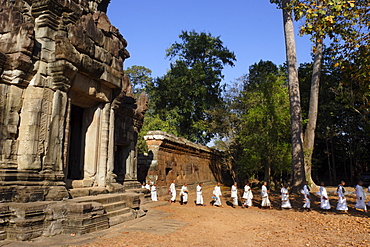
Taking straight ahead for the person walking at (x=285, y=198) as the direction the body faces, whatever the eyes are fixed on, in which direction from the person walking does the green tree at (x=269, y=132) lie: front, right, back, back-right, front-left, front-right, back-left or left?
right

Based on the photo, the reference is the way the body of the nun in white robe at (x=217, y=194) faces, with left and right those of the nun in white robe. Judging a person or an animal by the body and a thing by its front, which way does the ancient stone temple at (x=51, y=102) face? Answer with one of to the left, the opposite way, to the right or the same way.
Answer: the opposite way

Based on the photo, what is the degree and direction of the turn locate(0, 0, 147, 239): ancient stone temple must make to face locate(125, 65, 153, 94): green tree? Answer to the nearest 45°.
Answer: approximately 135° to its left

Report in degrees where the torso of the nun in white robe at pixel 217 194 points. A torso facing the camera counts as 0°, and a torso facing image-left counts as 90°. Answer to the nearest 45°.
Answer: approximately 90°

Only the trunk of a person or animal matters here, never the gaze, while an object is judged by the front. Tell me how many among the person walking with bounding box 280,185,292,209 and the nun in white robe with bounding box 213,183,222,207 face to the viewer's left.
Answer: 2

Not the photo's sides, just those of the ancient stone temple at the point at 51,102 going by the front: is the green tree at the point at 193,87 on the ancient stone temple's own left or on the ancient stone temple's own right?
on the ancient stone temple's own left

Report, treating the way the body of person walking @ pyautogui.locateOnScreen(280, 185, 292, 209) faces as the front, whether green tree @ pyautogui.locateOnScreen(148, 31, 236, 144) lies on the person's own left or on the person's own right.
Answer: on the person's own right

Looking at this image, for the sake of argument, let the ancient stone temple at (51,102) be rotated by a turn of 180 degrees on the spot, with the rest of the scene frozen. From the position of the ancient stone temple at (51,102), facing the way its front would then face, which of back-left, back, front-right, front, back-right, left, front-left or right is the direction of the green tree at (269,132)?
right

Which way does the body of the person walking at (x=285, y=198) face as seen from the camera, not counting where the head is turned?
to the viewer's left

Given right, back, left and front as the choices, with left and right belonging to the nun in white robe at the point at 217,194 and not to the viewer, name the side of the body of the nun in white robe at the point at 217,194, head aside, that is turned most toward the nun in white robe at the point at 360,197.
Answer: back
